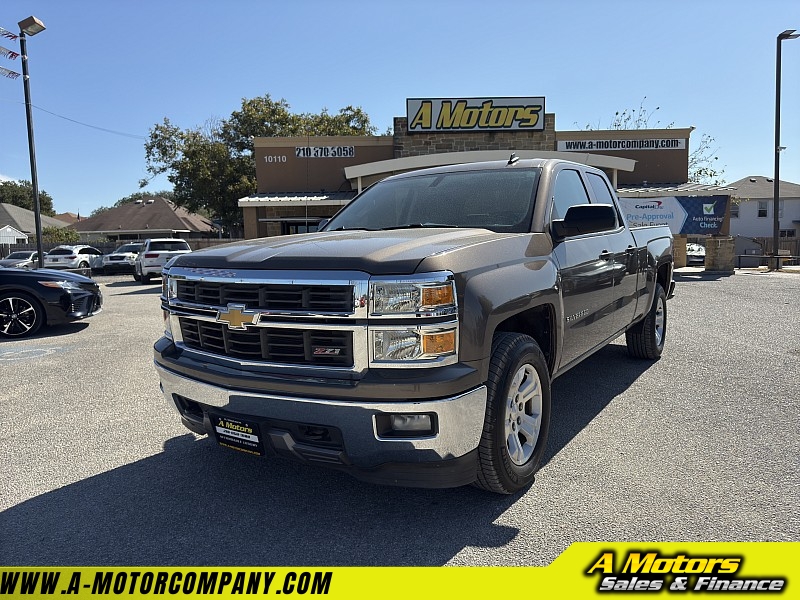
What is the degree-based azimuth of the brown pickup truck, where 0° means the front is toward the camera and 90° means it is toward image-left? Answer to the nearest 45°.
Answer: approximately 45°

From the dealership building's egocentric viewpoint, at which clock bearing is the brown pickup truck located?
The brown pickup truck is roughly at 12 o'clock from the dealership building.

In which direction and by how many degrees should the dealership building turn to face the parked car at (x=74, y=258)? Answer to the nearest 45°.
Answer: approximately 90° to its right

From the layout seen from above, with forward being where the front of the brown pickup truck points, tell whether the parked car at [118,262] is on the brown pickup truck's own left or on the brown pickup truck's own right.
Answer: on the brown pickup truck's own right

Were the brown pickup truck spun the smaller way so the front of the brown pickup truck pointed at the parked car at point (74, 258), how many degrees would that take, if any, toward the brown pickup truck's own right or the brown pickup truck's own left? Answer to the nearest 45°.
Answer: approximately 90° to the brown pickup truck's own right

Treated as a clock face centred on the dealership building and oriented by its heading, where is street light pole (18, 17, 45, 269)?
The street light pole is roughly at 2 o'clock from the dealership building.

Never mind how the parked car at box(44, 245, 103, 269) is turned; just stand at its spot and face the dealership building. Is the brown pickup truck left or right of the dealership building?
right

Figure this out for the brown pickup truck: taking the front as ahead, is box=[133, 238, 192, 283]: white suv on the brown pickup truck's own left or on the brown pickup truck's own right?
on the brown pickup truck's own right
